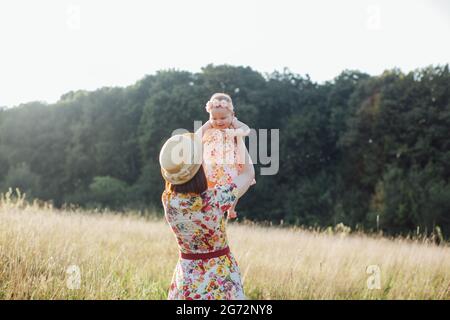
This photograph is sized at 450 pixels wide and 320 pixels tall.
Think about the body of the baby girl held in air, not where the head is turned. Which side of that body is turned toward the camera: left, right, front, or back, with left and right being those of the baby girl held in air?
front
